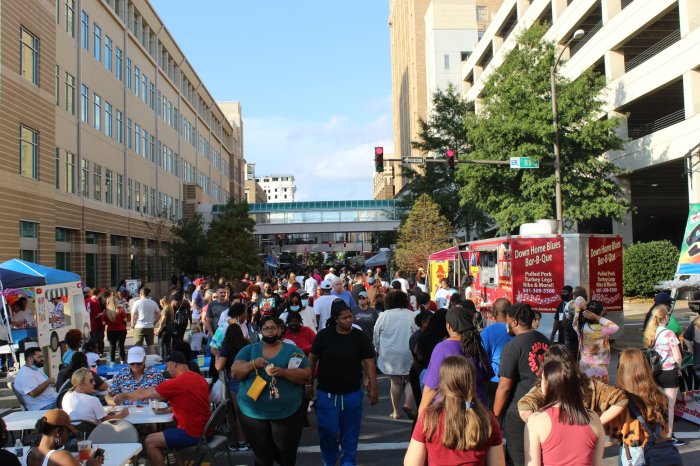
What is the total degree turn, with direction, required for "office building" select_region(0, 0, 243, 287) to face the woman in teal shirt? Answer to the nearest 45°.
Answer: approximately 45° to its right

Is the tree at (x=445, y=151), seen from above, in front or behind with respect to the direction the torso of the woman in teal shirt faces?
behind

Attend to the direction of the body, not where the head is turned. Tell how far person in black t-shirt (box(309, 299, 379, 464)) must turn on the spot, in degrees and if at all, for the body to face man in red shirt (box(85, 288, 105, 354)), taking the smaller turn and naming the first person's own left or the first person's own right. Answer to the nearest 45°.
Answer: approximately 135° to the first person's own right

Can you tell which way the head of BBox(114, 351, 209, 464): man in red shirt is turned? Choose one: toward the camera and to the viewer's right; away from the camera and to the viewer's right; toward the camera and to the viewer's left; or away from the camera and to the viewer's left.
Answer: away from the camera and to the viewer's left

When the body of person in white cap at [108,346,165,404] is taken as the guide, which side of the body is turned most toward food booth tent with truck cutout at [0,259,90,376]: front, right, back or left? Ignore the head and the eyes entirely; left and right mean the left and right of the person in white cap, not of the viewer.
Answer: back
